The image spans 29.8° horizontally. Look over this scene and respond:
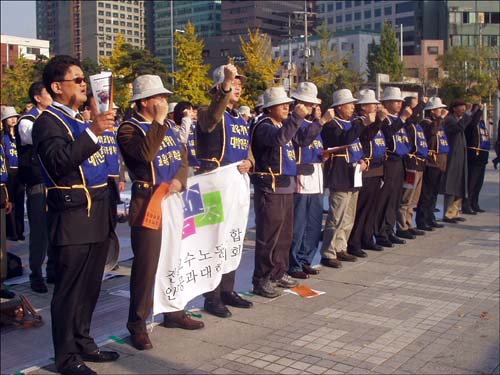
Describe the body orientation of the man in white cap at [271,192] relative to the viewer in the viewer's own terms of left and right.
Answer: facing the viewer and to the right of the viewer

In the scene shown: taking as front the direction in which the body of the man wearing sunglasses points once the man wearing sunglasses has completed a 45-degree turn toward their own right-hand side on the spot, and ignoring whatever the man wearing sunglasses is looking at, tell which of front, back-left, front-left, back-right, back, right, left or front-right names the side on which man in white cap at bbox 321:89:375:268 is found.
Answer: left

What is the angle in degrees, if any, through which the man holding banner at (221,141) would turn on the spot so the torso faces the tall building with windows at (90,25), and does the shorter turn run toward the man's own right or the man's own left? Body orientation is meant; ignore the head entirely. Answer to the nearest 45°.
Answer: approximately 135° to the man's own left

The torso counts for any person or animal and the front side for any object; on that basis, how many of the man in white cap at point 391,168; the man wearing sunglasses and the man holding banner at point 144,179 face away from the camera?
0

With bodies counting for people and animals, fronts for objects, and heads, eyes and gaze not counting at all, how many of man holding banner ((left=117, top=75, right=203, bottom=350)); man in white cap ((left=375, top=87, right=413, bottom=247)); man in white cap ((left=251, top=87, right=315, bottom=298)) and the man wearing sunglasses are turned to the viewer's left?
0

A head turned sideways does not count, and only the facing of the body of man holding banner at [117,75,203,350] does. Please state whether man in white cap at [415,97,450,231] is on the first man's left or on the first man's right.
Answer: on the first man's left

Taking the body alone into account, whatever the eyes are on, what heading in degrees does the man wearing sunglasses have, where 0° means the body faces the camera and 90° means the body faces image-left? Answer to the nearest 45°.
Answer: approximately 270°

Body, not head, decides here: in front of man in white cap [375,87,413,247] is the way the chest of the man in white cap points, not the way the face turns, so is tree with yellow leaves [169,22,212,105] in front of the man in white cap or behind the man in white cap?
behind

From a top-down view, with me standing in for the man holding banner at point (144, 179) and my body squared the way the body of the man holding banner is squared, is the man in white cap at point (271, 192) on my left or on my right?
on my left

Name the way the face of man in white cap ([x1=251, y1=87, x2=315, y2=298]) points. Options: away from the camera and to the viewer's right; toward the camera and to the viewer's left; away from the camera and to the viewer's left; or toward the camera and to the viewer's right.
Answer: toward the camera and to the viewer's right

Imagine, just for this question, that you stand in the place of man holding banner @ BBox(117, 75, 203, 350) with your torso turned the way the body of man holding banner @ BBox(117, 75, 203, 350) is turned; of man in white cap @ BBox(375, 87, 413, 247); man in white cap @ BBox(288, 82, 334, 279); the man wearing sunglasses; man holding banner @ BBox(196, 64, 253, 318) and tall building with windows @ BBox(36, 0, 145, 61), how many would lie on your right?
1

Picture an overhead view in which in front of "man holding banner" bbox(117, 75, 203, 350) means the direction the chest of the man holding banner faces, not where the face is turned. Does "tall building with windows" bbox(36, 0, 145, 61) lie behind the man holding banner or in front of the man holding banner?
behind

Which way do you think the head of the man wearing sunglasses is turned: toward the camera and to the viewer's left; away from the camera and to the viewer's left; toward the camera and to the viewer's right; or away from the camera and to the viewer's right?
toward the camera and to the viewer's right

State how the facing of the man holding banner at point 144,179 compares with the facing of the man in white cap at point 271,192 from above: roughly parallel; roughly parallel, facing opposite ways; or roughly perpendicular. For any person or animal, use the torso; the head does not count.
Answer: roughly parallel
